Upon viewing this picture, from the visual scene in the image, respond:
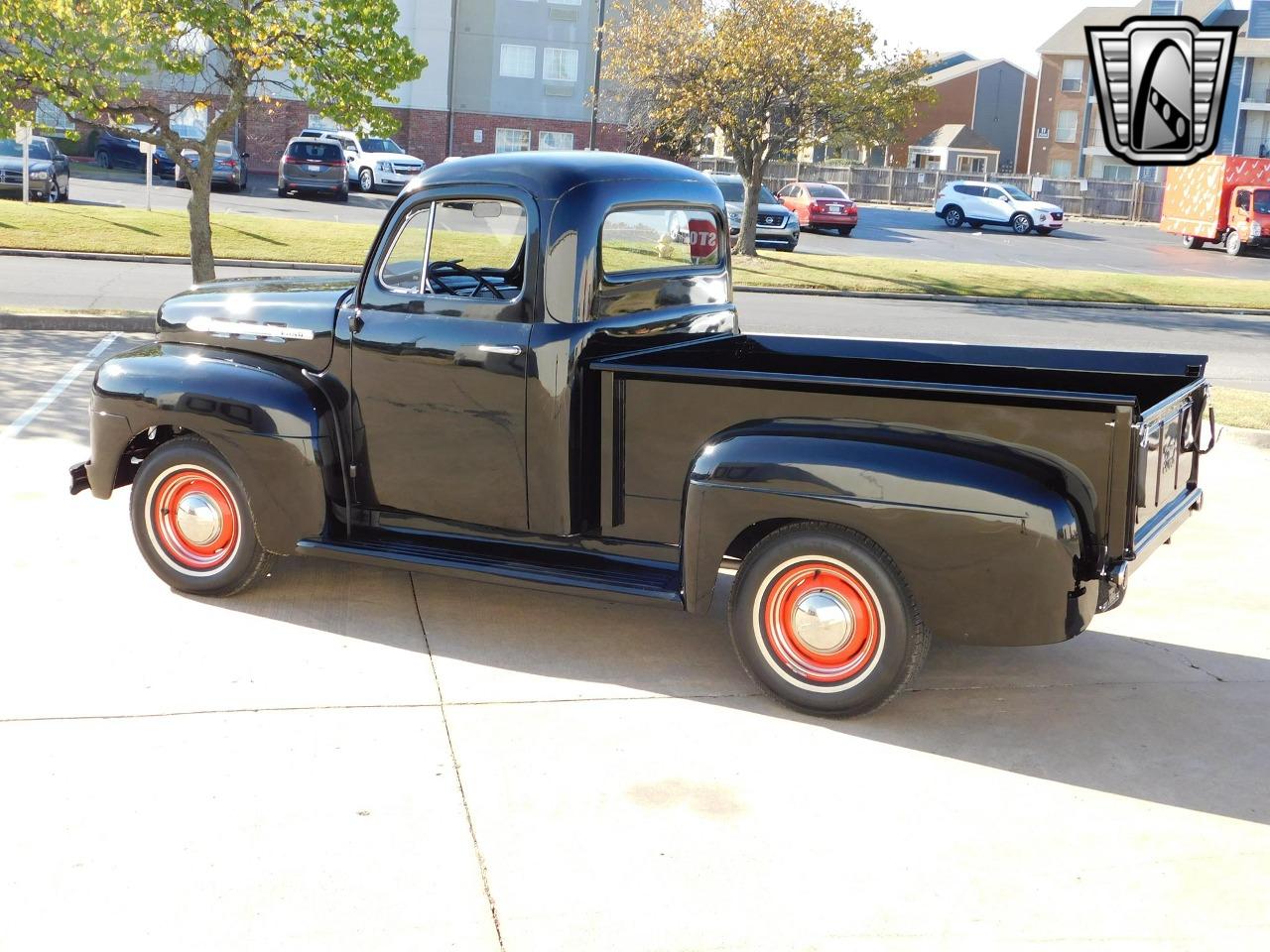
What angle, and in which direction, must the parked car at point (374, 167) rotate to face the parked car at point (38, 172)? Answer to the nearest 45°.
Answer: approximately 90° to its right

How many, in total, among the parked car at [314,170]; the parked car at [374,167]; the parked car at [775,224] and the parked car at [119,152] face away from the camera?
1

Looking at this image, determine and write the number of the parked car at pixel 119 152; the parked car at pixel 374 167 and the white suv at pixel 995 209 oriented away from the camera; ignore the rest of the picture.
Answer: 0

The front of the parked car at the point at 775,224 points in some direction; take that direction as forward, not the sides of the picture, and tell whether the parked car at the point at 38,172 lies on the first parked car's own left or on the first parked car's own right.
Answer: on the first parked car's own right

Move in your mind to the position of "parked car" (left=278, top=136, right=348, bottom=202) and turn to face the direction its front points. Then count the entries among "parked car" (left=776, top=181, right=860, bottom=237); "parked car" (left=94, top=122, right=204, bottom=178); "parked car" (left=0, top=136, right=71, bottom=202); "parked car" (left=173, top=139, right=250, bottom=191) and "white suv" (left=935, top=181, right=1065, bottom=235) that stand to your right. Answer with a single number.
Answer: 2

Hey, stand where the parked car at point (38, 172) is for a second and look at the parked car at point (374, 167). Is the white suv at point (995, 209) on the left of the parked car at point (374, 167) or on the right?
right

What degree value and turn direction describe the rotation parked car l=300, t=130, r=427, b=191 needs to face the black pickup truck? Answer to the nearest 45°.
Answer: approximately 45° to its right

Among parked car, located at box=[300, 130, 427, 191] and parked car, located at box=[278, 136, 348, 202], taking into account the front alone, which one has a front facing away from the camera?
parked car, located at box=[278, 136, 348, 202]

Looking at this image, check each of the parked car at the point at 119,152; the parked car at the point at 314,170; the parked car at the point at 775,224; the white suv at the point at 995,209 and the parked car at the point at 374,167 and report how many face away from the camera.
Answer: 1

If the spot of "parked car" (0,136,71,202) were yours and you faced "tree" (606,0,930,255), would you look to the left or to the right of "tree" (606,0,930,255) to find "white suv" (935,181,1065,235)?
left

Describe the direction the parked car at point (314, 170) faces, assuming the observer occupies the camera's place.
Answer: facing away from the viewer

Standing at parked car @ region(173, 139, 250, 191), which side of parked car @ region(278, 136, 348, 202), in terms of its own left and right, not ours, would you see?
left

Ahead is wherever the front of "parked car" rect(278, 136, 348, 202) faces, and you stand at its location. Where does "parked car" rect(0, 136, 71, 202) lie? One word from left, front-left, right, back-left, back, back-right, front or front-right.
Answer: back-left

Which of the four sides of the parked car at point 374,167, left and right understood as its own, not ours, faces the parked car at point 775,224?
front

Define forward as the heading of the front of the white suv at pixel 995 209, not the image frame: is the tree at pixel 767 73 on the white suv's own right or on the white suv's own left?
on the white suv's own right

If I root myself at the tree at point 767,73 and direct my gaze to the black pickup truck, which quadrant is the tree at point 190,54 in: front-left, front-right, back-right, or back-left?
front-right
